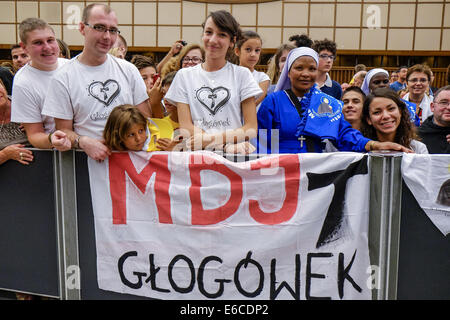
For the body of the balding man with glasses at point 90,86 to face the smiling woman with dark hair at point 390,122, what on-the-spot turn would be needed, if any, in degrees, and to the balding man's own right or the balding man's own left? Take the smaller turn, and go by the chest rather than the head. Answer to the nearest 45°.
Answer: approximately 45° to the balding man's own left

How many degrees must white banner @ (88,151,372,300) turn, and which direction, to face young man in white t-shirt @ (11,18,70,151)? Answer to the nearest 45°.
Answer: approximately 90° to its right

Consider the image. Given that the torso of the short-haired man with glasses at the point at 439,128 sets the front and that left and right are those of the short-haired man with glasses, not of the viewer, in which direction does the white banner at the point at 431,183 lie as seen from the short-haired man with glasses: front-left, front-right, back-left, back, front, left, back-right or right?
front-right

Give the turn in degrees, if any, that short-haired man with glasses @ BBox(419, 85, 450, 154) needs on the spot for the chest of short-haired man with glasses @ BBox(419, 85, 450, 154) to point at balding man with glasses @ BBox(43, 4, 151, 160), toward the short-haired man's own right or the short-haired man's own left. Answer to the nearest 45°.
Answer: approximately 90° to the short-haired man's own right

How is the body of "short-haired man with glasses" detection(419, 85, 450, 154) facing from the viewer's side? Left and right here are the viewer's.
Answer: facing the viewer and to the right of the viewer

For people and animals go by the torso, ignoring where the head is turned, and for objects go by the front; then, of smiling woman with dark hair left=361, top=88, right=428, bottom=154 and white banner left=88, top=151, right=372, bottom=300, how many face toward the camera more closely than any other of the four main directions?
2

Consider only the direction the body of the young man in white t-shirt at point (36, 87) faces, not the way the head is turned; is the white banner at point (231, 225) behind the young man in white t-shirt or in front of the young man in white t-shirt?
in front

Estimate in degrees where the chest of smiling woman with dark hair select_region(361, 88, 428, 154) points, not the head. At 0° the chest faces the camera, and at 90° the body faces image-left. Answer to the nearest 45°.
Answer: approximately 0°

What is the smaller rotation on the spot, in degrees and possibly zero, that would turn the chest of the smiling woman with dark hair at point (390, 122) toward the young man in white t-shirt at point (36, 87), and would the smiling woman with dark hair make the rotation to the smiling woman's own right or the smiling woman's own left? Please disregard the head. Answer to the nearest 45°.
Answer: approximately 45° to the smiling woman's own right
